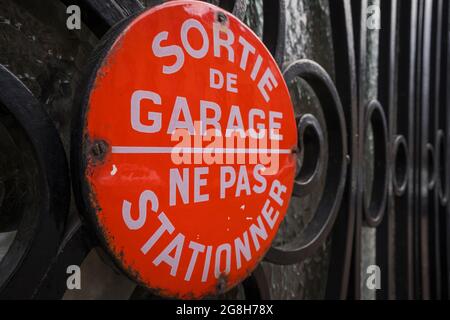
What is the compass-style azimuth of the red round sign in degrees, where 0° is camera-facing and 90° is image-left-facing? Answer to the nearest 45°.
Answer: approximately 315°
